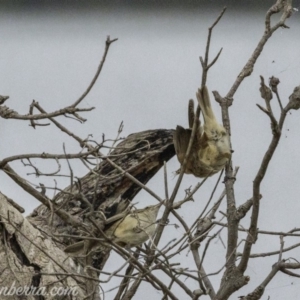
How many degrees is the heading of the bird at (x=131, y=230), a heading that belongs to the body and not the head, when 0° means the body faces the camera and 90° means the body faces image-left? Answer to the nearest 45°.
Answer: approximately 270°
